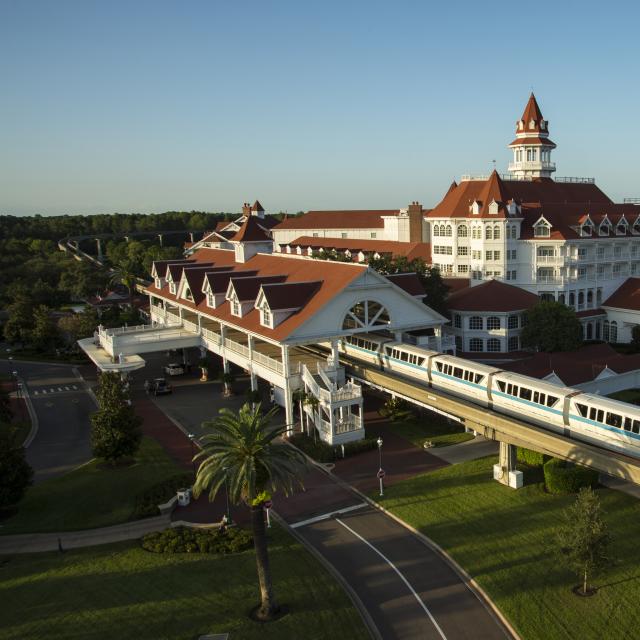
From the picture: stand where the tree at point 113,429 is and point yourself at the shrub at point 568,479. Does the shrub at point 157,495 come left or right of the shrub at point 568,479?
right
